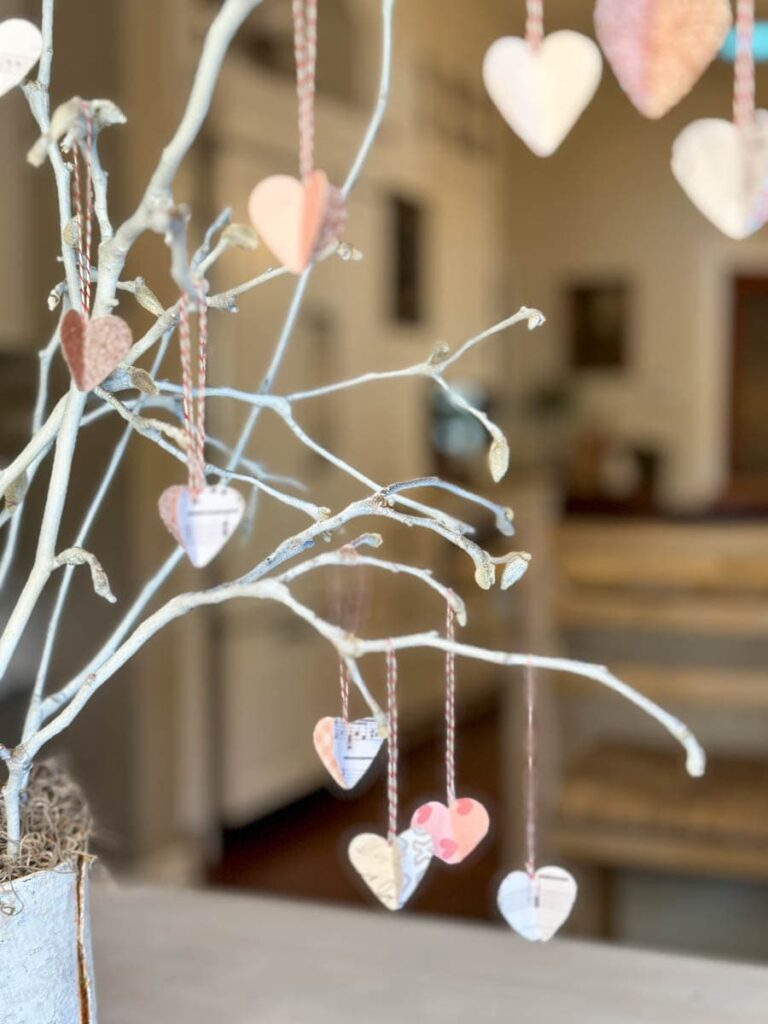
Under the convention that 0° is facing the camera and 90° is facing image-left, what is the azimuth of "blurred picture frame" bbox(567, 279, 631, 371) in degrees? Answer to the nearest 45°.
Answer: approximately 0°

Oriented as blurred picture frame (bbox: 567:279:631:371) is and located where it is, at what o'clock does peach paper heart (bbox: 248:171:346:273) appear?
The peach paper heart is roughly at 12 o'clock from the blurred picture frame.

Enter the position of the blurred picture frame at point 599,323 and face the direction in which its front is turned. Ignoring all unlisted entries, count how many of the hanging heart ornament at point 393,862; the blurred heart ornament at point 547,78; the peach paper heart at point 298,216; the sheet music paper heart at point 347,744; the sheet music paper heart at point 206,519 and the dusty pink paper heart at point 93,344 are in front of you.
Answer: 6

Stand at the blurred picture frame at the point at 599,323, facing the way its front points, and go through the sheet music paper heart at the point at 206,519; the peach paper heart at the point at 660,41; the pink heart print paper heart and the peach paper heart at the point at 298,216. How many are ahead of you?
4

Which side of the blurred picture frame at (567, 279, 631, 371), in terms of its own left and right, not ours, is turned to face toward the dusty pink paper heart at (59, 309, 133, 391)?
front

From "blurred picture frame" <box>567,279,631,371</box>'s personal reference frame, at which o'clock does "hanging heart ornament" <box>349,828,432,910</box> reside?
The hanging heart ornament is roughly at 12 o'clock from the blurred picture frame.

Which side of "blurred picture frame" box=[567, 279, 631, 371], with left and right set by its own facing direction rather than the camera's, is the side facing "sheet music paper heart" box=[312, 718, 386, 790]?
front

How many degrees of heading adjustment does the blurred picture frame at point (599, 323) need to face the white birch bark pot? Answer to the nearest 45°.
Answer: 0° — it already faces it

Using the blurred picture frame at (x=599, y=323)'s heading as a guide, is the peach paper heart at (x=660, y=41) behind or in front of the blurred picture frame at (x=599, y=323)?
in front

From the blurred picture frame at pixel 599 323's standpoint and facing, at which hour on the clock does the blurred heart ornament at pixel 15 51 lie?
The blurred heart ornament is roughly at 12 o'clock from the blurred picture frame.

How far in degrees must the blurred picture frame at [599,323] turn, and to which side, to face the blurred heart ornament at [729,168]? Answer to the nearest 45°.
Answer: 0° — it already faces it

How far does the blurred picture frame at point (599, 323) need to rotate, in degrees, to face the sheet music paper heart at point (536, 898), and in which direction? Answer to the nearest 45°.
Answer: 0° — it already faces it

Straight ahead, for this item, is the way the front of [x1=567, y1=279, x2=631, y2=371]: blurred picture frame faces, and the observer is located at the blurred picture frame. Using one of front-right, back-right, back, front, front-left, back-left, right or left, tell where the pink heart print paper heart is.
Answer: front
